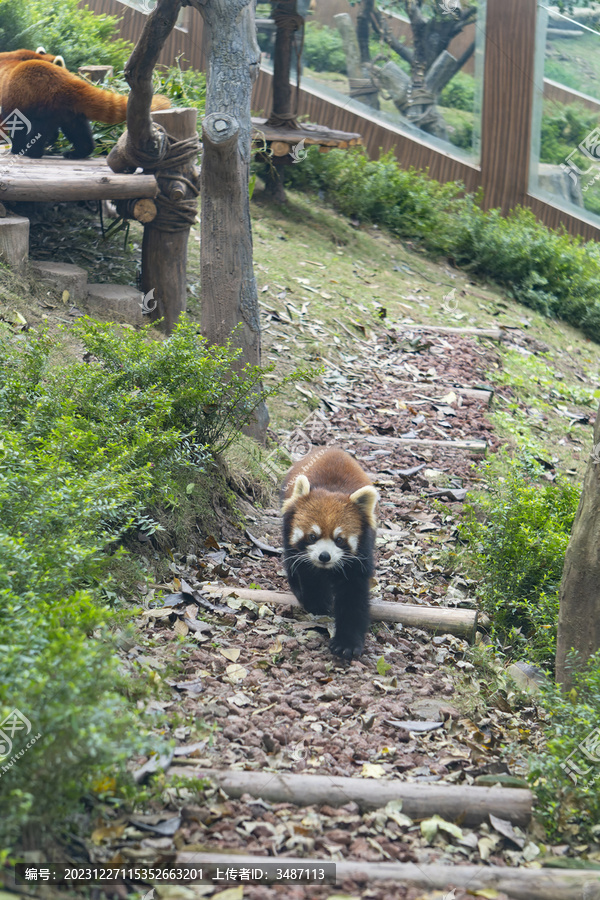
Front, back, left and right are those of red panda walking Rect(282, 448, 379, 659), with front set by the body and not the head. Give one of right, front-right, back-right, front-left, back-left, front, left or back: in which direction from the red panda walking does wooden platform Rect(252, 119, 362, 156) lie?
back

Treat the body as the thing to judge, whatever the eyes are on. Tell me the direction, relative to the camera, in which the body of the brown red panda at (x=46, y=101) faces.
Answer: to the viewer's left

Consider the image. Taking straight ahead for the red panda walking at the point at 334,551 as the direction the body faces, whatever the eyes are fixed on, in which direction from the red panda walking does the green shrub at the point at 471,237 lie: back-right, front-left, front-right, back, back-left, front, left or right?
back

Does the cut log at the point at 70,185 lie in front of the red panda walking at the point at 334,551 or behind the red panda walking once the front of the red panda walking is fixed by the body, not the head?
behind

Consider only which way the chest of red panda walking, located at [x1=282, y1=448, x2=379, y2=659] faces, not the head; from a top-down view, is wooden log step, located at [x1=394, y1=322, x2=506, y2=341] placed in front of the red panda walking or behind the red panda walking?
behind

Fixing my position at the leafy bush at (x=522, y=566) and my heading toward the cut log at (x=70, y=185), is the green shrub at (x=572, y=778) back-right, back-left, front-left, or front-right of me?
back-left

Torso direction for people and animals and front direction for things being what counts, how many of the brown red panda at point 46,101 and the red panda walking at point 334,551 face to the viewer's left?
1

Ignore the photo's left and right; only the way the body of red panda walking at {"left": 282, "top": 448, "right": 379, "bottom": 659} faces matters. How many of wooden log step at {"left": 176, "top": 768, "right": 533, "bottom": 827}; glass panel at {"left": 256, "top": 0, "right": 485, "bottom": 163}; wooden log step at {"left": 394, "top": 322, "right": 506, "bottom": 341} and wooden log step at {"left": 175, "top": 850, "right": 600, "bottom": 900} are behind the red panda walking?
2

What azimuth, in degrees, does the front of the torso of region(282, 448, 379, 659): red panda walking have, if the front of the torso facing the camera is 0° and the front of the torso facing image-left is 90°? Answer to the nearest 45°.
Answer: approximately 0°

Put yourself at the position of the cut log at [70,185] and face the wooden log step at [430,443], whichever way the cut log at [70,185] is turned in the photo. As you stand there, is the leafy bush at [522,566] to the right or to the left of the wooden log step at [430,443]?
right

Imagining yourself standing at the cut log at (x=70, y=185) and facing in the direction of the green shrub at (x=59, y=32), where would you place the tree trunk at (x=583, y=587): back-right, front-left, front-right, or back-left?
back-right

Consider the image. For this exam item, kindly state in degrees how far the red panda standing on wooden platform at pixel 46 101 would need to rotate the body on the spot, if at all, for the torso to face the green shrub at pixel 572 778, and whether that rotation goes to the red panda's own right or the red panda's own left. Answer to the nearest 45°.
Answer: approximately 90° to the red panda's own left

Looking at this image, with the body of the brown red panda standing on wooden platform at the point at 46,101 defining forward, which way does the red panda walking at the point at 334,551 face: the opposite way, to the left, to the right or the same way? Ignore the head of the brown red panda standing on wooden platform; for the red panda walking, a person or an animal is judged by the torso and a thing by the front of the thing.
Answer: to the left
